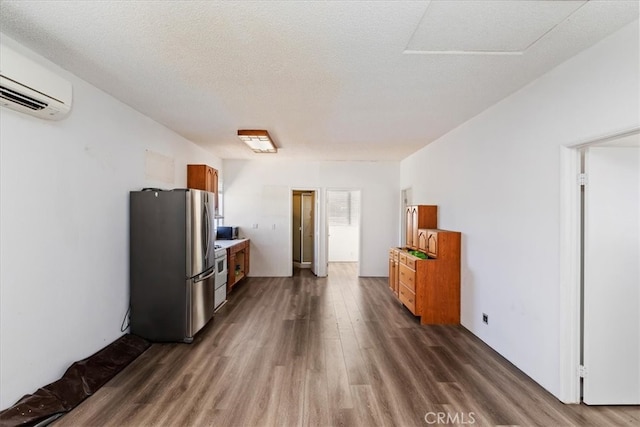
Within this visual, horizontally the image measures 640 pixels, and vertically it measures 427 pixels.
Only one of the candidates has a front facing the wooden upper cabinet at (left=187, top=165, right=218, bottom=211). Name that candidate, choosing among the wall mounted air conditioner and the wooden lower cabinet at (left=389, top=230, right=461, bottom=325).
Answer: the wooden lower cabinet

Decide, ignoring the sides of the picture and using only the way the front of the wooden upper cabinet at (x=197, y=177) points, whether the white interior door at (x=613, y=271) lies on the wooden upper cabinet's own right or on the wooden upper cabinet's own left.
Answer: on the wooden upper cabinet's own right

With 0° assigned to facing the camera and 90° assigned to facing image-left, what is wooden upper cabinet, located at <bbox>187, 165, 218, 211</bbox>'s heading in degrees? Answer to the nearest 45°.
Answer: approximately 270°

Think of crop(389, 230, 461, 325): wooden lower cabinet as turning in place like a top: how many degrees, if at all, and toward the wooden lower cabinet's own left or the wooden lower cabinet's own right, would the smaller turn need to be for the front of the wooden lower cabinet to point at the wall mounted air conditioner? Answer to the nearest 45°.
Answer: approximately 45° to the wooden lower cabinet's own left

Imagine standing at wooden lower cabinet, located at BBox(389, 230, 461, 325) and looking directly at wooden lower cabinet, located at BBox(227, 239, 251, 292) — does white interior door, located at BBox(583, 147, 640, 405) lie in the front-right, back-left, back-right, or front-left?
back-left

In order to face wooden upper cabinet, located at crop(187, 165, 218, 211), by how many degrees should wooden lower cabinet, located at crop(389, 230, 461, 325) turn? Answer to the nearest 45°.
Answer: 0° — it already faces it

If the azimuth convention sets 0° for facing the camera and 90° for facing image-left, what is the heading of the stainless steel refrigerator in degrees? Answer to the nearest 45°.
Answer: approximately 315°

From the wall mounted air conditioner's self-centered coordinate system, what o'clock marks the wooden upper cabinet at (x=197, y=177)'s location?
The wooden upper cabinet is roughly at 9 o'clock from the wall mounted air conditioner.

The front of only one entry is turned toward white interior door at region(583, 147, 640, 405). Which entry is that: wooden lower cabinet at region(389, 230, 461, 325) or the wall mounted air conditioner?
the wall mounted air conditioner

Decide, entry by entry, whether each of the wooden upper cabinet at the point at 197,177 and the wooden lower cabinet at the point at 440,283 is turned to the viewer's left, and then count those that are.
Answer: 1

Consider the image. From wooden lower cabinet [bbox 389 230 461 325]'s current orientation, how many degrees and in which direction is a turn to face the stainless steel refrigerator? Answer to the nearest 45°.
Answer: approximately 45° to its left

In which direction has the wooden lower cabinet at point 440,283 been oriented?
to the viewer's left

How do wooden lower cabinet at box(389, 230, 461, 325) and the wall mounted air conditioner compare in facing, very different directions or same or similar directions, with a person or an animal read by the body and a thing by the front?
very different directions
